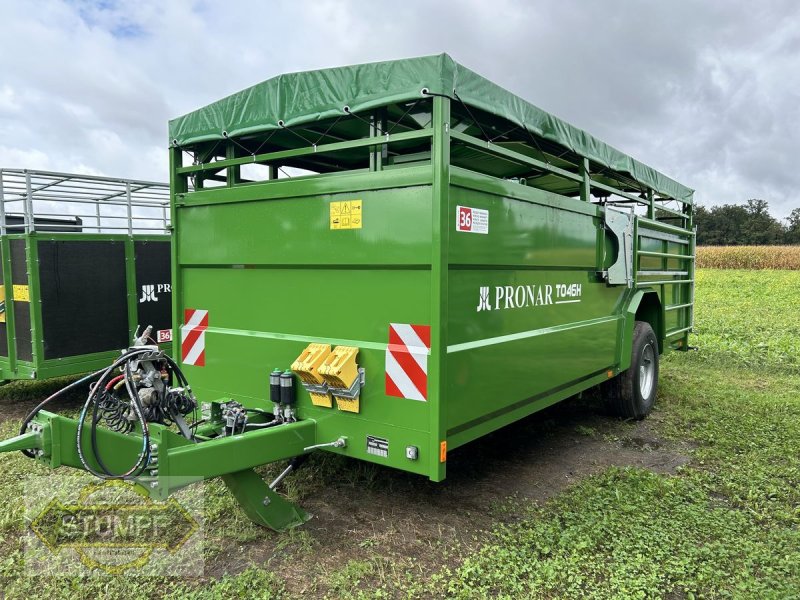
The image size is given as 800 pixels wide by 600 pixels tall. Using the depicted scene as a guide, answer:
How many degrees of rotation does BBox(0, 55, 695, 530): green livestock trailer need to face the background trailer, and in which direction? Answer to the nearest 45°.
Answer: approximately 90° to its right

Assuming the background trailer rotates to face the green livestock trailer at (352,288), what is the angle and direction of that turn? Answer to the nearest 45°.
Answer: approximately 45° to its left

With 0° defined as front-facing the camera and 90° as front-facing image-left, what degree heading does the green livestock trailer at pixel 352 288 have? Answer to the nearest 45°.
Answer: approximately 45°
